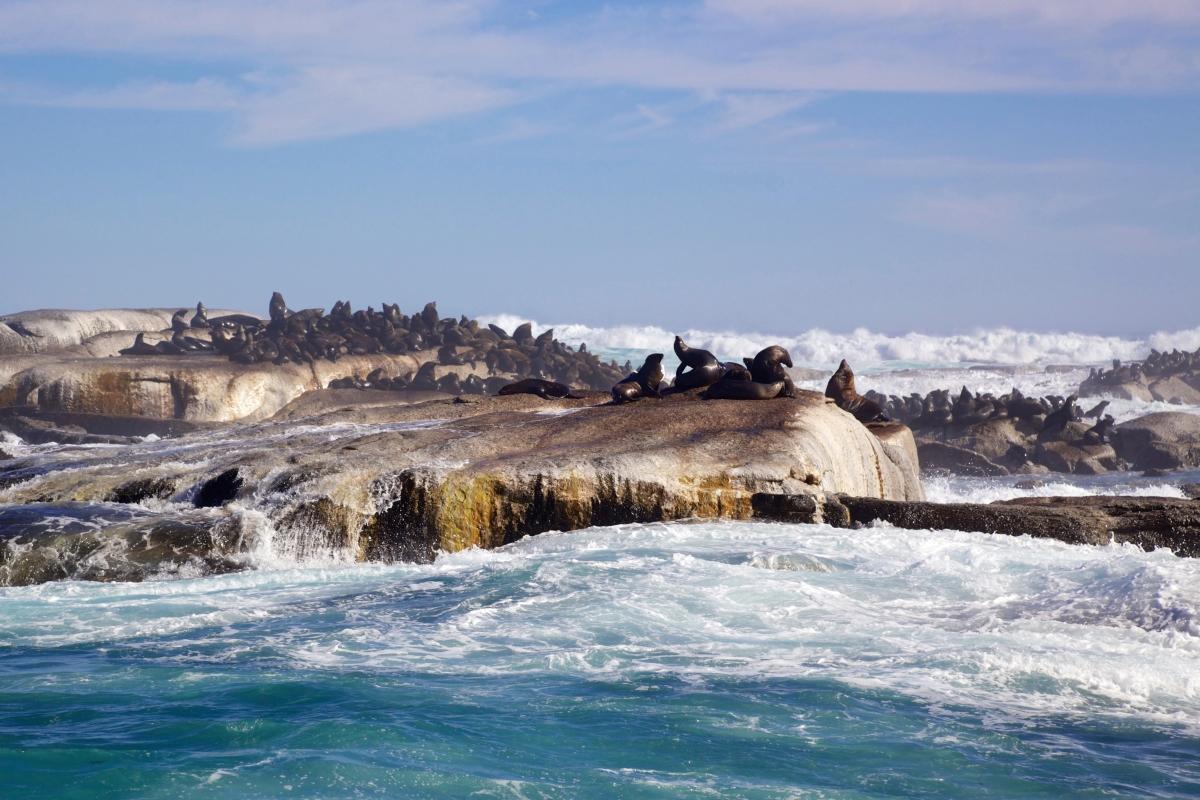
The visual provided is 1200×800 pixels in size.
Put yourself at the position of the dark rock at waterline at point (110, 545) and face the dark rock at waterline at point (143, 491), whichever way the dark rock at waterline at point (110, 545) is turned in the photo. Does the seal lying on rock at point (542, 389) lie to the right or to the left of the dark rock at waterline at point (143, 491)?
right

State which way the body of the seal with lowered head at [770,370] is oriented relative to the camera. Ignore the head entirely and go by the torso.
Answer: to the viewer's right

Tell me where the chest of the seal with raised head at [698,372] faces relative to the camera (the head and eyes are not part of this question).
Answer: to the viewer's left

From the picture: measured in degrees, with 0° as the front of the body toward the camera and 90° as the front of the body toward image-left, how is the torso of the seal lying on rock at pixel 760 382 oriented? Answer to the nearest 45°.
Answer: approximately 270°
